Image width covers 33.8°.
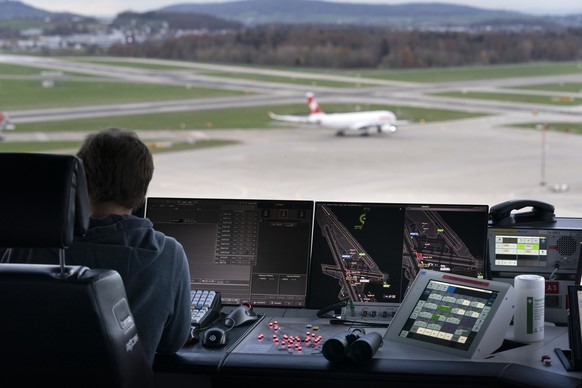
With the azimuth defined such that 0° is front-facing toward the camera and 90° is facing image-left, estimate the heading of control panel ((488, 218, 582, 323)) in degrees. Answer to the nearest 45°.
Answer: approximately 0°

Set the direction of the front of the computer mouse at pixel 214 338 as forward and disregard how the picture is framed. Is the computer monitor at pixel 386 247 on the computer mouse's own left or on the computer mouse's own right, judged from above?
on the computer mouse's own right

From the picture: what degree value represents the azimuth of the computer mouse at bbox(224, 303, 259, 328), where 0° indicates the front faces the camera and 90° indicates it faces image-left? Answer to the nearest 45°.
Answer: approximately 225°

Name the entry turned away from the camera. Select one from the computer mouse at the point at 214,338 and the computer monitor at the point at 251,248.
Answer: the computer mouse

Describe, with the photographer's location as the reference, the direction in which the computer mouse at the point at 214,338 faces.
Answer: facing away from the viewer

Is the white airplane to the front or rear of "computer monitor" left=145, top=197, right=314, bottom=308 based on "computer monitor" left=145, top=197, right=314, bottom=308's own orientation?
to the rear
